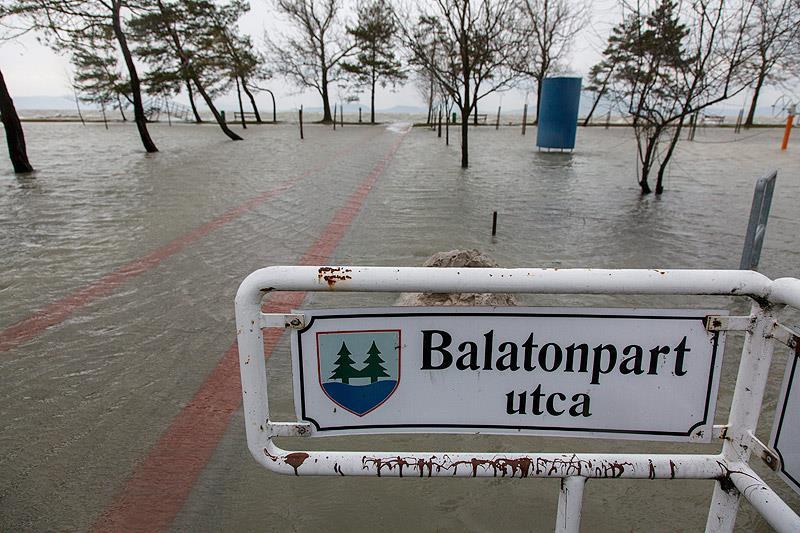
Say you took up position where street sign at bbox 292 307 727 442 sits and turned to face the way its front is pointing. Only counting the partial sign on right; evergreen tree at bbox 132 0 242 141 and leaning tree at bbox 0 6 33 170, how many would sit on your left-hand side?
1

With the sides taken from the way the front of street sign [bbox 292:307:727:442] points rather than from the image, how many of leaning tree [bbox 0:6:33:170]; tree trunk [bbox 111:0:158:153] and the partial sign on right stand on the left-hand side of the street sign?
1

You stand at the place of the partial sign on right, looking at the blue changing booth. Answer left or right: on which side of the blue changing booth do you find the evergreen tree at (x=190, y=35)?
left

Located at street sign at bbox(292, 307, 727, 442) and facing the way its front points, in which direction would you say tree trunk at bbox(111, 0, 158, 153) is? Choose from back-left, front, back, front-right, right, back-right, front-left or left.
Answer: back-right

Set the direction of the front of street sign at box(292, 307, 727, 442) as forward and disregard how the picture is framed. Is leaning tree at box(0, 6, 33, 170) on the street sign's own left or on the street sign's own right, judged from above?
on the street sign's own right

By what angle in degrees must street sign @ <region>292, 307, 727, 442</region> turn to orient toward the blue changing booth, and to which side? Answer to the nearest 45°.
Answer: approximately 180°

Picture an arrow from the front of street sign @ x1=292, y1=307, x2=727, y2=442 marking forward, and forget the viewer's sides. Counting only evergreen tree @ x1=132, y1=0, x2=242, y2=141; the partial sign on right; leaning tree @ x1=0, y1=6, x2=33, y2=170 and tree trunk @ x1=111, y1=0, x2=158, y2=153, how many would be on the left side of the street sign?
1

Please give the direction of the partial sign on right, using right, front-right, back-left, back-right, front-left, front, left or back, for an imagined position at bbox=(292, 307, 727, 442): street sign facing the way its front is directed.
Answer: left

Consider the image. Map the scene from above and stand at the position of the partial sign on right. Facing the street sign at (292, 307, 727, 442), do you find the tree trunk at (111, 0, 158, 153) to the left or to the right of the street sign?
right

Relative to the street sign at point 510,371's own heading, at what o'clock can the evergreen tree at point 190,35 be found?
The evergreen tree is roughly at 5 o'clock from the street sign.

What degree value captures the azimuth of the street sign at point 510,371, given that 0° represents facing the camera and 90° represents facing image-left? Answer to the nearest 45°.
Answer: approximately 0°
